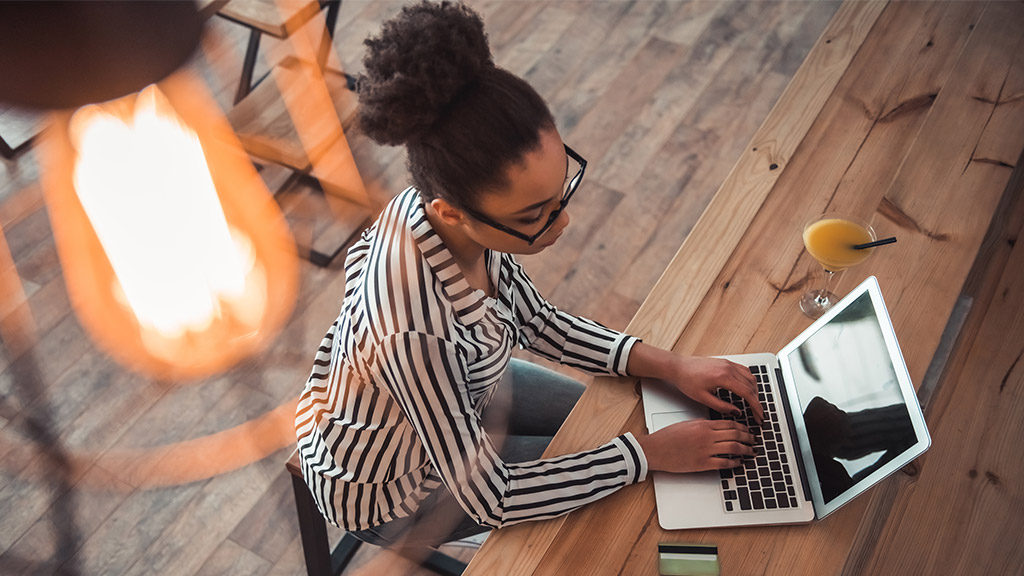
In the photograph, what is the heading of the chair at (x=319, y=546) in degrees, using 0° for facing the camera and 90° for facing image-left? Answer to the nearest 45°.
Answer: approximately 315°

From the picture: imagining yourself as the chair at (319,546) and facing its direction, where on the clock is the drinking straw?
The drinking straw is roughly at 11 o'clock from the chair.

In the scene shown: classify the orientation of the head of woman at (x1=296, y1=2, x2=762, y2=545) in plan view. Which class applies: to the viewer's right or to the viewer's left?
to the viewer's right

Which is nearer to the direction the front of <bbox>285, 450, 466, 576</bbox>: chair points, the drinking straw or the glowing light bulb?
the drinking straw

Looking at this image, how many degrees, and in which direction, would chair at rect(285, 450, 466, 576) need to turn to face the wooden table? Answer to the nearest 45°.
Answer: approximately 45° to its left

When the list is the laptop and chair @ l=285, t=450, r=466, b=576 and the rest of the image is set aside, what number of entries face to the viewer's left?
1

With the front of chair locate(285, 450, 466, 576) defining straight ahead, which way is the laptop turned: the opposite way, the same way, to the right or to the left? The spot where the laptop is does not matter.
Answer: the opposite way

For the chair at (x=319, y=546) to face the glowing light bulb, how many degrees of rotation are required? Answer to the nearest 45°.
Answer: approximately 135° to its left

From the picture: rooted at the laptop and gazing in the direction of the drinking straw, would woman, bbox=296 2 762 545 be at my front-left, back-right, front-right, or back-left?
back-left

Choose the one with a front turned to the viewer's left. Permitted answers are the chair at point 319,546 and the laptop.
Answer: the laptop

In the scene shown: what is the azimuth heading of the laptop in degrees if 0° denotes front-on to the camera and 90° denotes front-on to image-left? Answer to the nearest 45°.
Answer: approximately 90°
